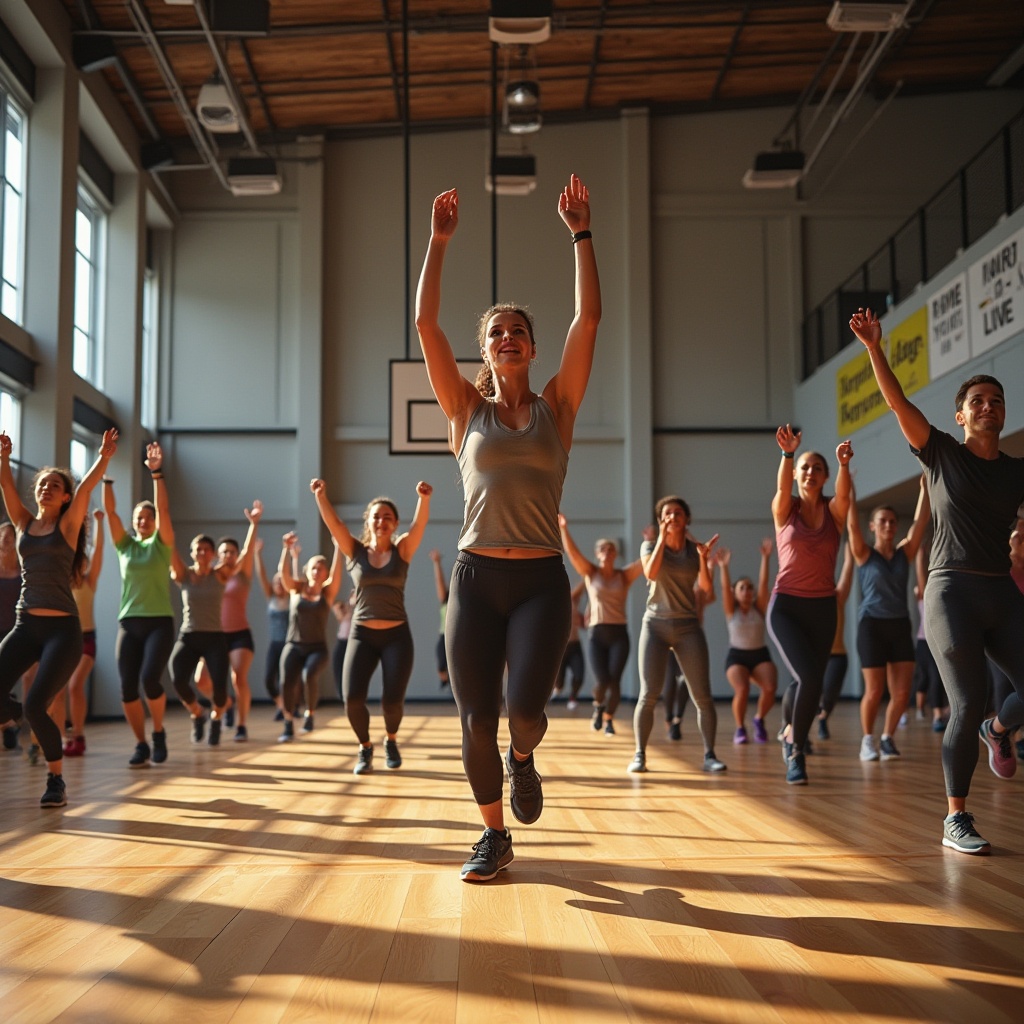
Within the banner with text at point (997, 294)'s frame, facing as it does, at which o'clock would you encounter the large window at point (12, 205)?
The large window is roughly at 1 o'clock from the banner with text.

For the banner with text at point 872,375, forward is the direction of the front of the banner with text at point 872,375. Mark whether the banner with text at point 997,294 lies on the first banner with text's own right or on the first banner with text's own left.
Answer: on the first banner with text's own left

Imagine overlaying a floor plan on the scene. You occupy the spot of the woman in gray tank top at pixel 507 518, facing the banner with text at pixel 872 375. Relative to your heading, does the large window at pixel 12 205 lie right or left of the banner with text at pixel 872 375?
left

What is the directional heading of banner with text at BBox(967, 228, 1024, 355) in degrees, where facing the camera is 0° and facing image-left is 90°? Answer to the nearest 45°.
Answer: approximately 45°

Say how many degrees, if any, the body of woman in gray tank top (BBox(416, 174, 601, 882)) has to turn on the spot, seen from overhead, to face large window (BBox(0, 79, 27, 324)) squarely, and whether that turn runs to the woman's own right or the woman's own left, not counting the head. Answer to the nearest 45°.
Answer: approximately 135° to the woman's own right

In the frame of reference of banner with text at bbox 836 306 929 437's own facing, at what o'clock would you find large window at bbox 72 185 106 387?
The large window is roughly at 1 o'clock from the banner with text.

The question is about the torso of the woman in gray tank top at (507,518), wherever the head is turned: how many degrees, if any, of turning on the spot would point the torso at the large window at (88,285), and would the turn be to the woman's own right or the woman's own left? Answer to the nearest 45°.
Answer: approximately 135° to the woman's own right

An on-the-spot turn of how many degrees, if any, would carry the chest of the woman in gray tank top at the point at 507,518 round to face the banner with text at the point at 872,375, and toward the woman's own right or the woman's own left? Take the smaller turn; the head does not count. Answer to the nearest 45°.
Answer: approximately 135° to the woman's own left

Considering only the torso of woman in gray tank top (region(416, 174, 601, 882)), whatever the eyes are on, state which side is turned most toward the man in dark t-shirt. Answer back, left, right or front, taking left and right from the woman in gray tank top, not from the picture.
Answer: left

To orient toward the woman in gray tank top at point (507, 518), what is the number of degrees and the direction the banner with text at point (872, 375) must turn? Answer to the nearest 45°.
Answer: approximately 45° to its left
